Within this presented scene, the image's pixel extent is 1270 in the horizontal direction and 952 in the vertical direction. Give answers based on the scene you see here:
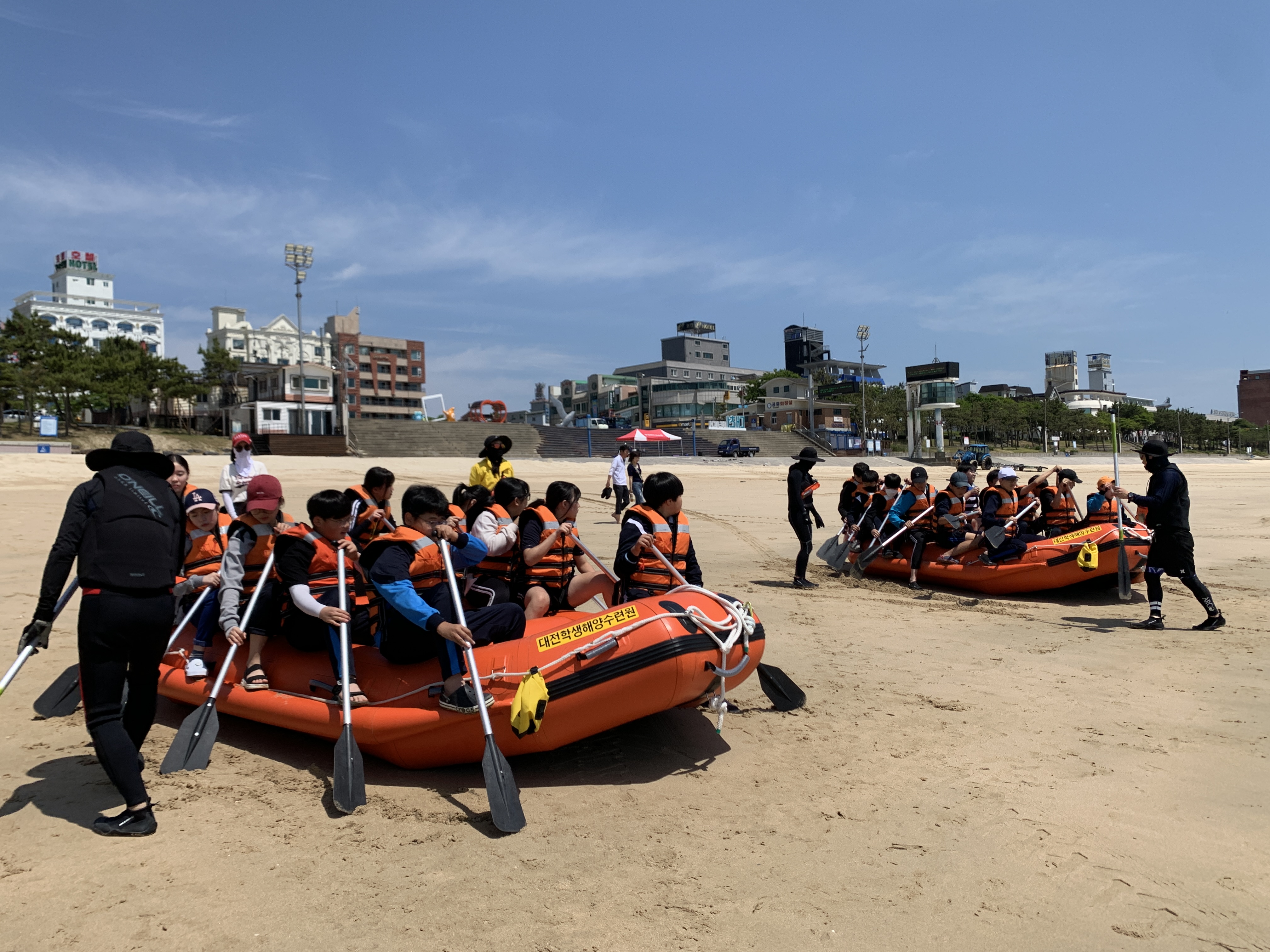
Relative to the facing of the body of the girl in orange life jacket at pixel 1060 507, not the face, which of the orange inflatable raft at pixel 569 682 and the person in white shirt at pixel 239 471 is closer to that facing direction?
the orange inflatable raft

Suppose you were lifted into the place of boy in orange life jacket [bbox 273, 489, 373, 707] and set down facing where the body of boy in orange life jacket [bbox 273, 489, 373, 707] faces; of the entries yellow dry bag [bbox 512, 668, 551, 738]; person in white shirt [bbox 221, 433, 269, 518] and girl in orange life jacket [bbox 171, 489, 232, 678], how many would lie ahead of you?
1

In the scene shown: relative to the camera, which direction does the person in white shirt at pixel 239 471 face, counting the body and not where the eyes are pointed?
toward the camera

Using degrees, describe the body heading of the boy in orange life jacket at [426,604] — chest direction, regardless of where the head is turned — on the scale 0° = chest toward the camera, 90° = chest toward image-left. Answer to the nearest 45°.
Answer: approximately 315°

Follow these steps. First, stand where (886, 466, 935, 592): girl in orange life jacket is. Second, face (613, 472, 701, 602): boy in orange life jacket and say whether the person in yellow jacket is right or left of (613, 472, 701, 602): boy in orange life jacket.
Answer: right

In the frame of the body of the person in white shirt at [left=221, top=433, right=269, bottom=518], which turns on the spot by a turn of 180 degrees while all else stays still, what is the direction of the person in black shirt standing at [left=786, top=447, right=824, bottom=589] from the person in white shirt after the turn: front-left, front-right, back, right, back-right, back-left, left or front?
right

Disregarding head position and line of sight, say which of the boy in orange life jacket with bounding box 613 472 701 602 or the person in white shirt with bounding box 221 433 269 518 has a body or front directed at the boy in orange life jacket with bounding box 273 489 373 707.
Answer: the person in white shirt

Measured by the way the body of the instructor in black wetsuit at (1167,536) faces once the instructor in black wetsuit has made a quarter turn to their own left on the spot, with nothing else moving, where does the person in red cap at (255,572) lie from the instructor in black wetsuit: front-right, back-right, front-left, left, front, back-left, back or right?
front-right

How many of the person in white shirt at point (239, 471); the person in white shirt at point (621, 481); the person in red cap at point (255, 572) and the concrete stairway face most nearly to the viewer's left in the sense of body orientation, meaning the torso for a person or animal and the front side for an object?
0

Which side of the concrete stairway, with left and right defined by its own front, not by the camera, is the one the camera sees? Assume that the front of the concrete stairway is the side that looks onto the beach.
front
